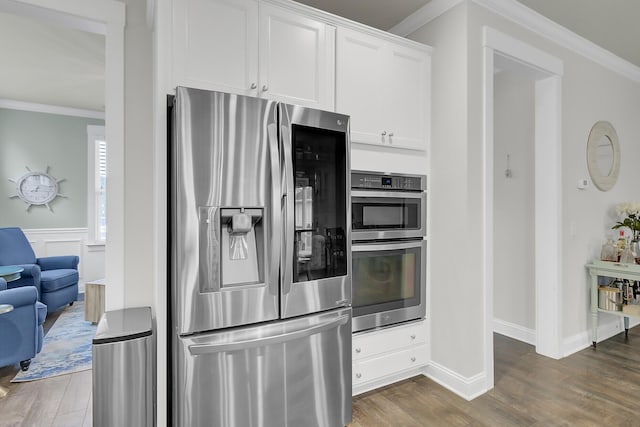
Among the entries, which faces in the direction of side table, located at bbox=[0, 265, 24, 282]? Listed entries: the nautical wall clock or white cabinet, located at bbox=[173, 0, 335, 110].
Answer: the nautical wall clock

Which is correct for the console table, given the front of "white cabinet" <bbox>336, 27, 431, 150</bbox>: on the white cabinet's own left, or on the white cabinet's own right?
on the white cabinet's own left

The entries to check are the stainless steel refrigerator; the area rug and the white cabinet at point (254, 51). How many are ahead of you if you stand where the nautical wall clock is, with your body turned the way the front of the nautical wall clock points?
3

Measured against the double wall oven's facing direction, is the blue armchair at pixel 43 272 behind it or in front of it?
behind

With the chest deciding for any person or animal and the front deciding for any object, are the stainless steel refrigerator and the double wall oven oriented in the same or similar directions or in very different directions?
same or similar directions

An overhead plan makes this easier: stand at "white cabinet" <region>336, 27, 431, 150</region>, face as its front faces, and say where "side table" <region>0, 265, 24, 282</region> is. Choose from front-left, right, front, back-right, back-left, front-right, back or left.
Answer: back-right

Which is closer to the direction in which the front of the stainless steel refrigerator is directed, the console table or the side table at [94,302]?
the console table

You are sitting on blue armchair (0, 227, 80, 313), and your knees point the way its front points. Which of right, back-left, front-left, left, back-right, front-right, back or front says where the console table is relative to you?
front

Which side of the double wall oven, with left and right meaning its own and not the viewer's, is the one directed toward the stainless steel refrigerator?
right

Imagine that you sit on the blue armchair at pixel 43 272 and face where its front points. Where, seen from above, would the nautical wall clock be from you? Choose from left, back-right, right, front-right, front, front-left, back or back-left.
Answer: back-left

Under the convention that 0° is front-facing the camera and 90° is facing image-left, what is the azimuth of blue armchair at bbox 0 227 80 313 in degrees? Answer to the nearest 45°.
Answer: approximately 315°

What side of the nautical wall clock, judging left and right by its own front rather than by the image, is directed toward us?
front

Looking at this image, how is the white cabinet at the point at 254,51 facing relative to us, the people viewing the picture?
facing the viewer and to the right of the viewer

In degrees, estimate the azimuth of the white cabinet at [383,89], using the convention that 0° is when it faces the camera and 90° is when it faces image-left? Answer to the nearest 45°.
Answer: approximately 315°

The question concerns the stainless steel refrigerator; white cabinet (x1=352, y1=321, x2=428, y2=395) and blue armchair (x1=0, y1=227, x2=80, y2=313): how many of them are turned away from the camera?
0
